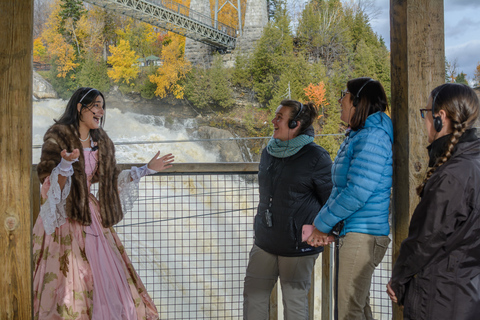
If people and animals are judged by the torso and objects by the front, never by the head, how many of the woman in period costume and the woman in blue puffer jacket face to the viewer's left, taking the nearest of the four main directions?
1

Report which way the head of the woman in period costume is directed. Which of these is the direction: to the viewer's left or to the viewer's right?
to the viewer's right

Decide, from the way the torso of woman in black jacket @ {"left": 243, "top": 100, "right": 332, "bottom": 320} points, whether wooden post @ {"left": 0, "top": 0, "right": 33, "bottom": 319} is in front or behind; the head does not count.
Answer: in front

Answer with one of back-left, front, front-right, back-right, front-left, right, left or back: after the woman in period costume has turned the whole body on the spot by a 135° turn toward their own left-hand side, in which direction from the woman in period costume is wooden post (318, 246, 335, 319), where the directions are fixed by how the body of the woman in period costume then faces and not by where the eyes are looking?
right

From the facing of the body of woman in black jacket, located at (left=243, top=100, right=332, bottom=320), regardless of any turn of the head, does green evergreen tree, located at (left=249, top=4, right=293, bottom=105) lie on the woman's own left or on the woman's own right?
on the woman's own right

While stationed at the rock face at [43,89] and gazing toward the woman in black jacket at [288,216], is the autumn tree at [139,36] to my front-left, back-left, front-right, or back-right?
back-left

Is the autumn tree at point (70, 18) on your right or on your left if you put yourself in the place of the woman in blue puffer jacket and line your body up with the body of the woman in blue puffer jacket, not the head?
on your right

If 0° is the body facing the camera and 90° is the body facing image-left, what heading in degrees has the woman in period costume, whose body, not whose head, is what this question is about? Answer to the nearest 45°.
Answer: approximately 315°

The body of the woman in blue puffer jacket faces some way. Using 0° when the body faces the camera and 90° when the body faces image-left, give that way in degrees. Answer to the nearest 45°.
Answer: approximately 90°

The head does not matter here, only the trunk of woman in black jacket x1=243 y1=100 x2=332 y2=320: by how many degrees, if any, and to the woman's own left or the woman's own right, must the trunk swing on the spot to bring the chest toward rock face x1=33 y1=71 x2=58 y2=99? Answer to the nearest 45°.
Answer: approximately 90° to the woman's own right
